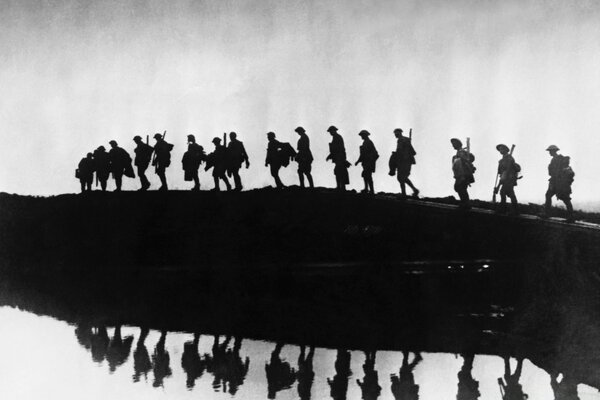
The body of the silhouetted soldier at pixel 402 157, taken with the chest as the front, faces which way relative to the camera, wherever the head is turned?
to the viewer's left

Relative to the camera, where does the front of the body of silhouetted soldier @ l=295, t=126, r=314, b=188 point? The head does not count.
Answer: to the viewer's left

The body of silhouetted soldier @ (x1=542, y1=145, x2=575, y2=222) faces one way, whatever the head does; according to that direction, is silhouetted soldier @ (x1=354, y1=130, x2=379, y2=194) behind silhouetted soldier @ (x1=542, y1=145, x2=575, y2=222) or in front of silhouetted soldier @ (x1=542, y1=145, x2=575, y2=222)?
in front

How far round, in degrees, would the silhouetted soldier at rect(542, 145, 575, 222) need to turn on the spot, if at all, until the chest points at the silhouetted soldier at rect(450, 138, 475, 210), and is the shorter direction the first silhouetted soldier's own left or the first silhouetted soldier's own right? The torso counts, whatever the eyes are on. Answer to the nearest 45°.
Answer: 0° — they already face them

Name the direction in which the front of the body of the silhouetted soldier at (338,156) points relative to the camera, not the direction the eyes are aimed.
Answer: to the viewer's left

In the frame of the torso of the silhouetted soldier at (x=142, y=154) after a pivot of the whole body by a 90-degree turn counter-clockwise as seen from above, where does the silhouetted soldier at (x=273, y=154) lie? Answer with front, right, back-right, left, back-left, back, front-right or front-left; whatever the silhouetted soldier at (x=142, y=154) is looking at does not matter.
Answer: front-left

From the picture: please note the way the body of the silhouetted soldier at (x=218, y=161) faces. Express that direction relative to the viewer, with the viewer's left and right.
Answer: facing to the left of the viewer

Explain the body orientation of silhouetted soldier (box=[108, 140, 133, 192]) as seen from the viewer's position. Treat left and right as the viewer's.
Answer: facing to the left of the viewer

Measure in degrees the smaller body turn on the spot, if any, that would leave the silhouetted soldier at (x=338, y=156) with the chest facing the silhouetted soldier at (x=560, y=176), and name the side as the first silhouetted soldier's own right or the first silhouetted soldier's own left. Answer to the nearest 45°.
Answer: approximately 135° to the first silhouetted soldier's own left

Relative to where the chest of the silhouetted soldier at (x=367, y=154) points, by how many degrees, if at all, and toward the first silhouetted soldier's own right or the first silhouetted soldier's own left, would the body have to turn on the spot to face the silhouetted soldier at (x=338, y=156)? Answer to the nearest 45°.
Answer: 0° — they already face them

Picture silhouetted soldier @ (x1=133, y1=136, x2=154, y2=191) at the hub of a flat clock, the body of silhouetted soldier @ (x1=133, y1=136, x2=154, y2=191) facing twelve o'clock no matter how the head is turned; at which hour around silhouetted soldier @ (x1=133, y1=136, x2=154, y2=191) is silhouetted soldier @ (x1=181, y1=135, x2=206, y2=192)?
silhouetted soldier @ (x1=181, y1=135, x2=206, y2=192) is roughly at 7 o'clock from silhouetted soldier @ (x1=133, y1=136, x2=154, y2=191).

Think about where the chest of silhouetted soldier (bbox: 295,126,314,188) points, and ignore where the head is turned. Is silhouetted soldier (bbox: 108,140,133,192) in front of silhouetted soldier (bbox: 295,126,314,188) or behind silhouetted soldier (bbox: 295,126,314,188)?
in front

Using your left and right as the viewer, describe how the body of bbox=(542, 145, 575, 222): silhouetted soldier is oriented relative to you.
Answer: facing to the left of the viewer

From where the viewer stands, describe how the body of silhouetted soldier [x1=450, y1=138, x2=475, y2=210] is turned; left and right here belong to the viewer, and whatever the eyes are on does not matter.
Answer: facing to the left of the viewer
